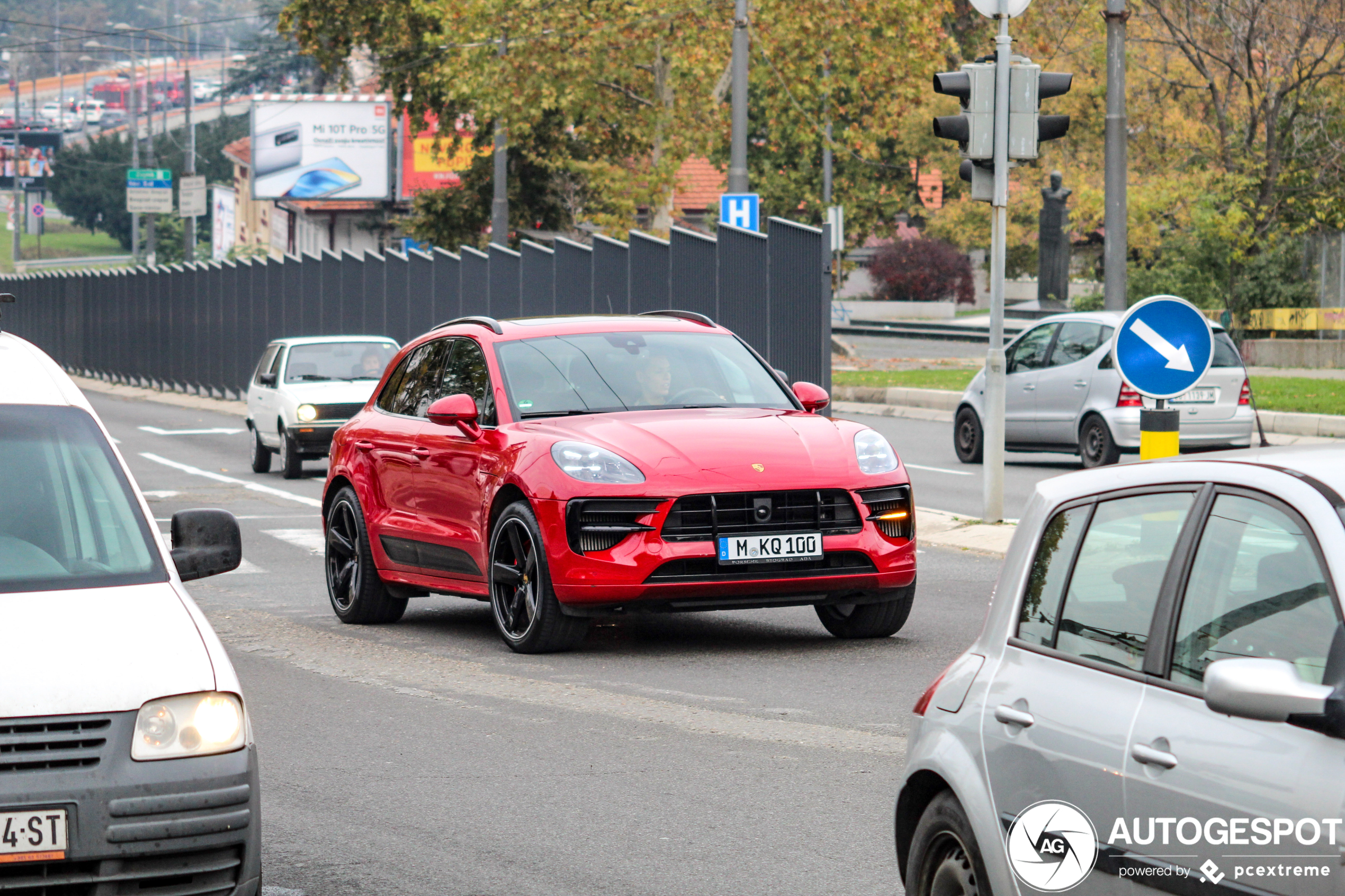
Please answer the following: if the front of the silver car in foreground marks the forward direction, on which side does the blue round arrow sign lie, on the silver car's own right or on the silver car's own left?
on the silver car's own left

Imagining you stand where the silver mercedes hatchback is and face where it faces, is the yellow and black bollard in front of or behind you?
behind

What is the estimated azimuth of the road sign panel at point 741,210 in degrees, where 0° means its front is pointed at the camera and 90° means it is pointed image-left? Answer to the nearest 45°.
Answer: approximately 0°

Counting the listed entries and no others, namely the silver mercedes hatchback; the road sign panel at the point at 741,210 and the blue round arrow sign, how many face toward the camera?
2

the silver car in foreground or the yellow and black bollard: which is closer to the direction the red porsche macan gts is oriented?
the silver car in foreground

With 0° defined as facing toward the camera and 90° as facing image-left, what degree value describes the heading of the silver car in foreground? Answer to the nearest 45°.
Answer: approximately 315°

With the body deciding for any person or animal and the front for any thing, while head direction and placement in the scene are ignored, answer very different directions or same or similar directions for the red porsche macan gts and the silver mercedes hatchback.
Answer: very different directions

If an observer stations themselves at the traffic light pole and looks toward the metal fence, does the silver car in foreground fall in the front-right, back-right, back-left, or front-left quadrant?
back-left

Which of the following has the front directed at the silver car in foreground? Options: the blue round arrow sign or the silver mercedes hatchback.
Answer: the blue round arrow sign

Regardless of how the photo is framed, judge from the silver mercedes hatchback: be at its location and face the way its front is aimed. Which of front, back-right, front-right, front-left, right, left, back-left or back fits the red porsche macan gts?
back-left

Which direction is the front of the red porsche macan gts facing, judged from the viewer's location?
facing the viewer and to the right of the viewer

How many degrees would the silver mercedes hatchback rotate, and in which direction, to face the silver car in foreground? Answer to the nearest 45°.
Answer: approximately 135° to its left
